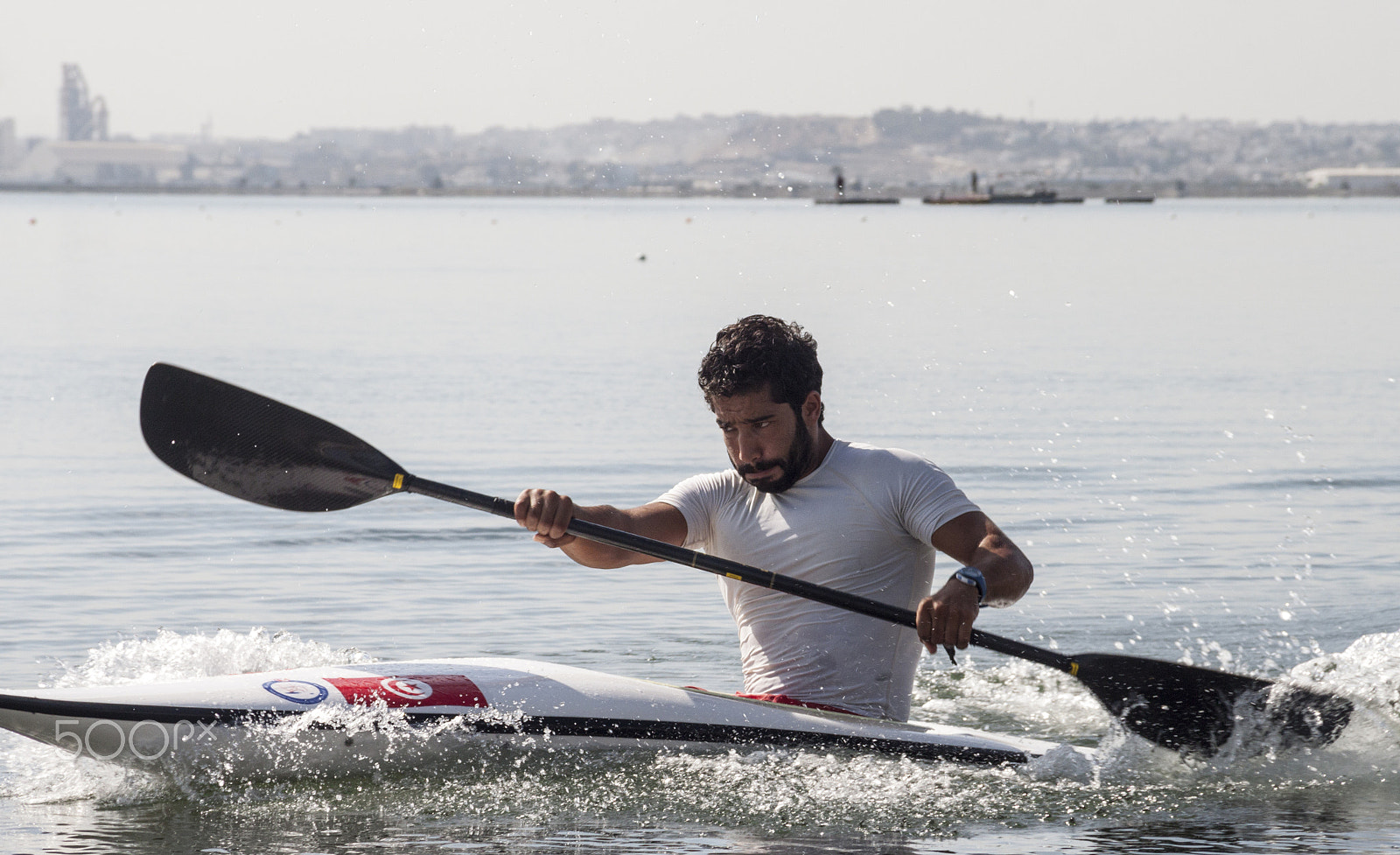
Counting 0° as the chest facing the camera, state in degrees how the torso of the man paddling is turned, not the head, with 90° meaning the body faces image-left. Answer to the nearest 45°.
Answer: approximately 45°

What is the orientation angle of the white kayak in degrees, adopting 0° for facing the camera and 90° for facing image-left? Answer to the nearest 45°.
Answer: approximately 90°
